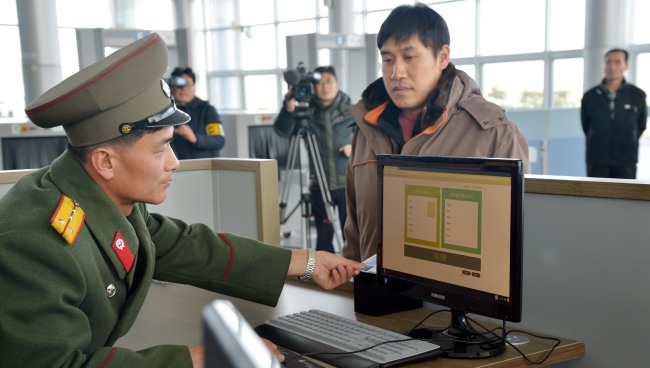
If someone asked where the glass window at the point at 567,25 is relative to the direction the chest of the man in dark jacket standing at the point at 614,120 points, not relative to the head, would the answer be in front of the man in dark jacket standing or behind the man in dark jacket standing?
behind

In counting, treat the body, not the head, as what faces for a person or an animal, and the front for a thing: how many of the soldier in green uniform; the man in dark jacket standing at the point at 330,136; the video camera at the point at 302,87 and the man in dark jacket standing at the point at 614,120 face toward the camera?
3

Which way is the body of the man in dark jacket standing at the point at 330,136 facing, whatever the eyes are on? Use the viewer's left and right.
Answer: facing the viewer

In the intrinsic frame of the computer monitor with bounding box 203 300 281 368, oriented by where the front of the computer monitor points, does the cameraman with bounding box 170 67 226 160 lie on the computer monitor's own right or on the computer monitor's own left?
on the computer monitor's own right

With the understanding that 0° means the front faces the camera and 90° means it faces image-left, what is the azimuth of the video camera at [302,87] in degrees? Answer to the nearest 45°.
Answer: approximately 0°

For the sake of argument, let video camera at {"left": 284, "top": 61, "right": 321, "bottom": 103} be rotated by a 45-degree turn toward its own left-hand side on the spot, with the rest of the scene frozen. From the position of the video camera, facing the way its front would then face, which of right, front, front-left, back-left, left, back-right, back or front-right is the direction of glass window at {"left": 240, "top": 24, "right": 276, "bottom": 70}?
back-left

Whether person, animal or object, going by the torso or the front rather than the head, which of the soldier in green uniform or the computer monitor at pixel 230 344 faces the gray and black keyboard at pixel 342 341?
the soldier in green uniform

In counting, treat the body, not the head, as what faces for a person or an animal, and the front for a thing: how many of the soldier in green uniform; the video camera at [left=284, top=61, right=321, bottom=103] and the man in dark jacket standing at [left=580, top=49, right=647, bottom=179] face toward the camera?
2

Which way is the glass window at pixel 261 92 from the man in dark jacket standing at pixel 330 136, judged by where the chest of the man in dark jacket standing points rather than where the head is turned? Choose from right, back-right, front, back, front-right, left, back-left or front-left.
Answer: back

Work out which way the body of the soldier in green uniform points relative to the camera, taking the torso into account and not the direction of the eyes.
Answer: to the viewer's right
